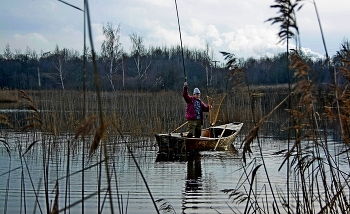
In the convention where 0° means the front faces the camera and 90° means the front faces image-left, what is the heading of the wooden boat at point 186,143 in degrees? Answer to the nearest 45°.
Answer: approximately 270°
